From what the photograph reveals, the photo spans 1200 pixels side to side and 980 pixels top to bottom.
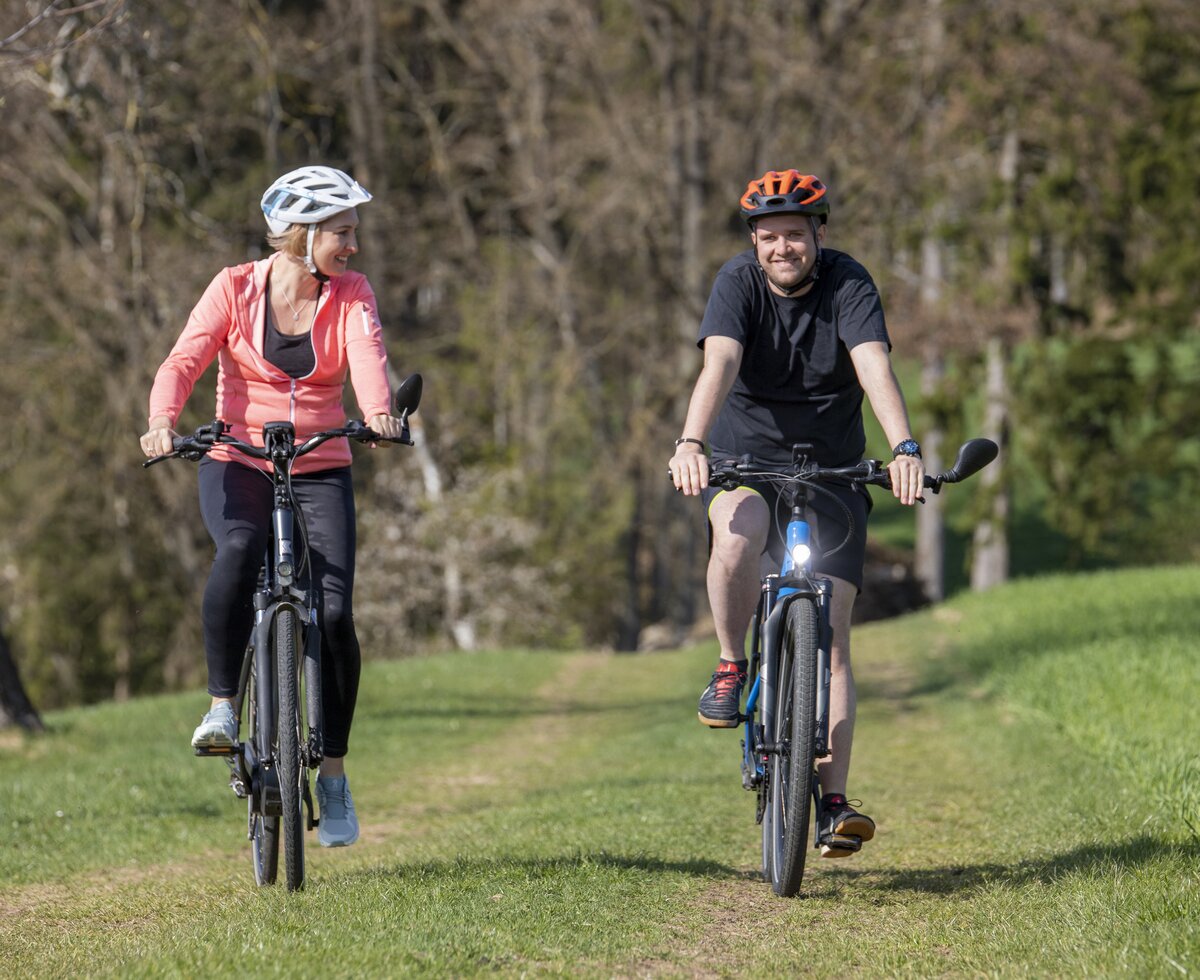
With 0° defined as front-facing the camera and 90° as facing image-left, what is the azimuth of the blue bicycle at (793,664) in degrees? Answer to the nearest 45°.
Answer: approximately 0°

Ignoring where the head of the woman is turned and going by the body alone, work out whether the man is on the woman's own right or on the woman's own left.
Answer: on the woman's own left

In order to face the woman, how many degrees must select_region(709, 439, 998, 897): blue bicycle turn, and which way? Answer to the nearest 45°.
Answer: approximately 90° to its right

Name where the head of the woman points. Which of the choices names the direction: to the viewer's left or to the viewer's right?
to the viewer's right

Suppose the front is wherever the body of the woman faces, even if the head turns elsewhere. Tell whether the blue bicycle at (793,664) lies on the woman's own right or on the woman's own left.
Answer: on the woman's own left

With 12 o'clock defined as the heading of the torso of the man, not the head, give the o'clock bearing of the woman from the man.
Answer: The woman is roughly at 3 o'clock from the man.

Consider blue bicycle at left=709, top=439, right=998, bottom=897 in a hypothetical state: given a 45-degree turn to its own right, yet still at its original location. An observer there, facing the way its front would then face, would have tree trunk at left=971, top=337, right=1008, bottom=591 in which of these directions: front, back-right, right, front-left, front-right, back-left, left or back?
back-right

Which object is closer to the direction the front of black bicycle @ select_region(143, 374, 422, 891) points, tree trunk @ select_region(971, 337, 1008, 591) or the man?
the man

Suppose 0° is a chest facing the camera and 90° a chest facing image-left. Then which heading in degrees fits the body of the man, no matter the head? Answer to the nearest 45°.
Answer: approximately 0°

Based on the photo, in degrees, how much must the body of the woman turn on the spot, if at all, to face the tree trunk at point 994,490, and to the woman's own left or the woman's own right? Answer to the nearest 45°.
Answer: approximately 135° to the woman's own left

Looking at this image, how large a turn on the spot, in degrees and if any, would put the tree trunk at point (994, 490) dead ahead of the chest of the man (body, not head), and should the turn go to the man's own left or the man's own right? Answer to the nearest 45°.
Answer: approximately 180°
